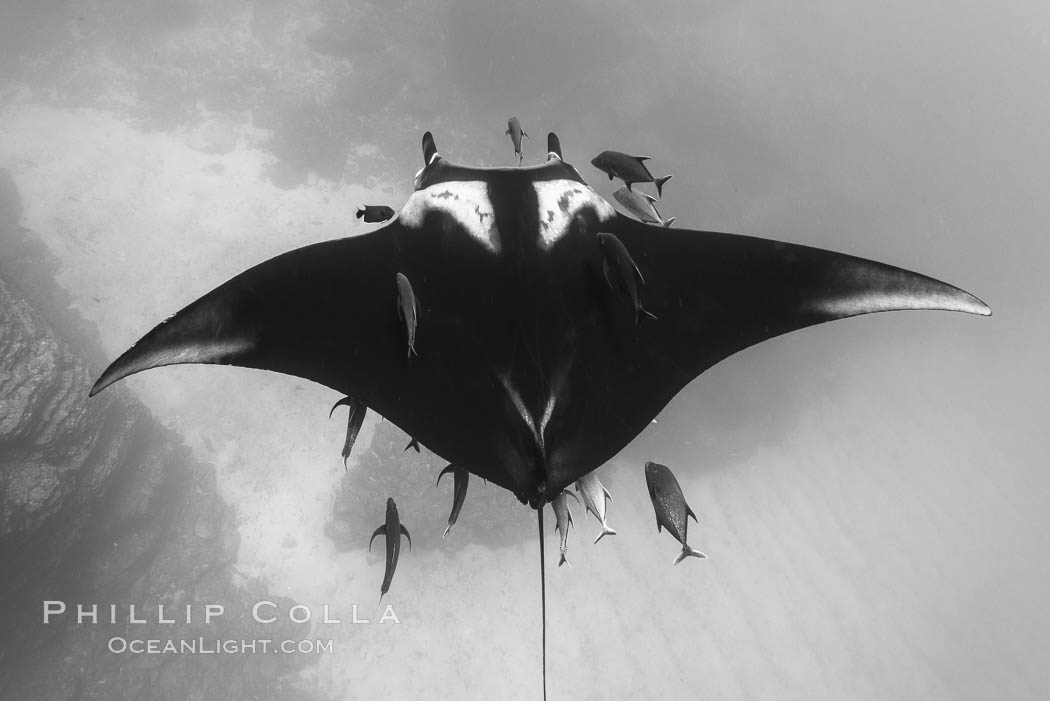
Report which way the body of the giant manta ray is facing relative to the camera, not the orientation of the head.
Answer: away from the camera

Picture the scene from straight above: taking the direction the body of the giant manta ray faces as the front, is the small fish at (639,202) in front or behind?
in front

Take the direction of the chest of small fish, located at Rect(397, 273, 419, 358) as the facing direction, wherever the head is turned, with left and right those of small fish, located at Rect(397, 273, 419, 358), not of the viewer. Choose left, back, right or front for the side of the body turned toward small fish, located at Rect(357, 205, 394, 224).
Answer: front

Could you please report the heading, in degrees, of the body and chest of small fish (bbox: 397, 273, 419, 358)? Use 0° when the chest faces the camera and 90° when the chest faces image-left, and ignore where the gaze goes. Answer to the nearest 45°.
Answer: approximately 180°
